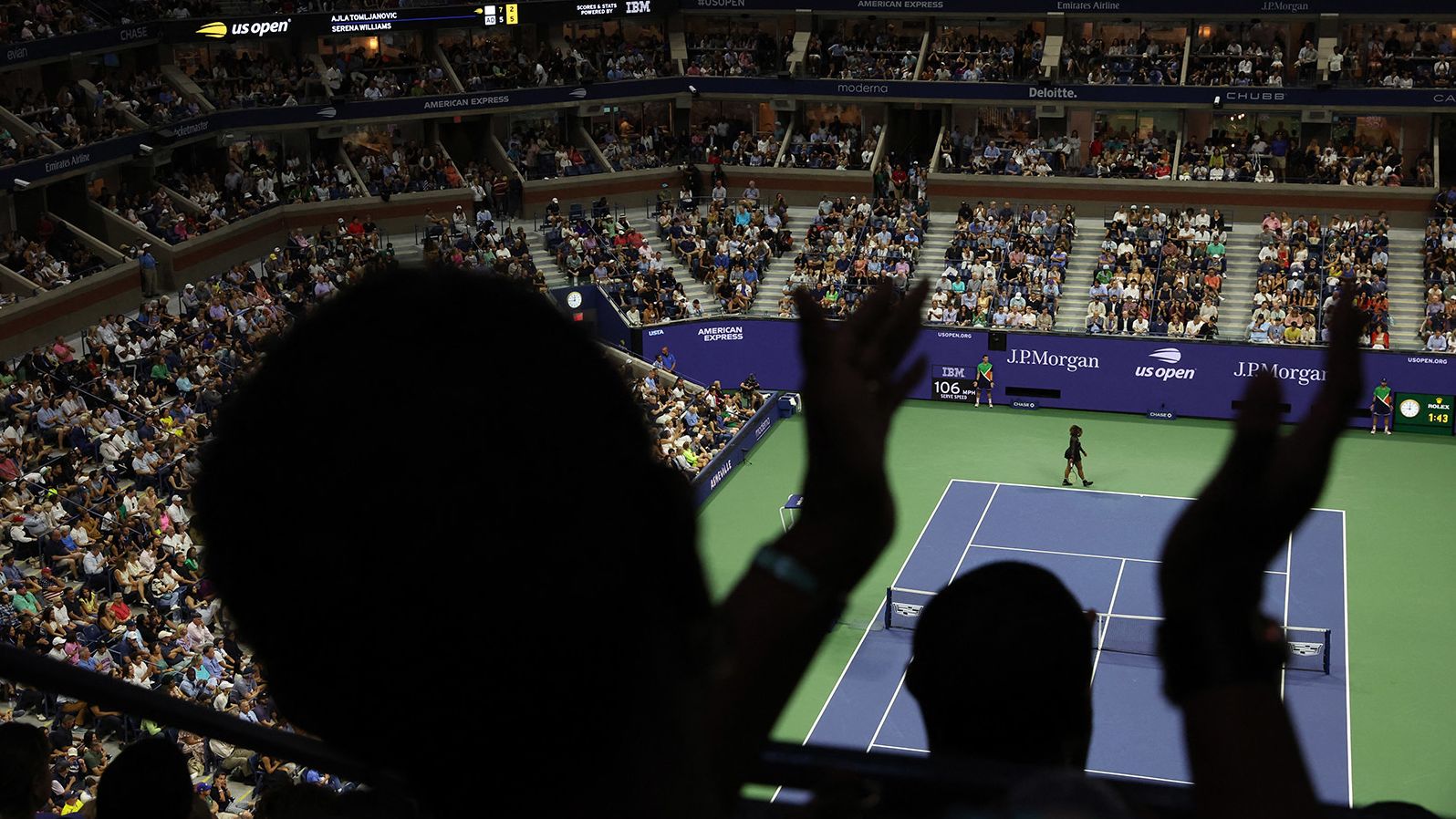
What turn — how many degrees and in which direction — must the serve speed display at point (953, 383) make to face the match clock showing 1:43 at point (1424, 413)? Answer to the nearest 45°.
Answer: approximately 90° to its left

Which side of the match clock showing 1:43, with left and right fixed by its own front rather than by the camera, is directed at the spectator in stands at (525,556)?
front

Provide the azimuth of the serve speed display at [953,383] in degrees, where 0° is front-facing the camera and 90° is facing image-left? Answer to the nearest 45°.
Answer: approximately 0°

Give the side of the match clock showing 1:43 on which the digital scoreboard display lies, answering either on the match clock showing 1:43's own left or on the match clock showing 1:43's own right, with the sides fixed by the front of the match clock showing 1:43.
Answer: on the match clock showing 1:43's own right

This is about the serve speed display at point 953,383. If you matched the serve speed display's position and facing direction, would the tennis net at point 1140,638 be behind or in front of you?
in front

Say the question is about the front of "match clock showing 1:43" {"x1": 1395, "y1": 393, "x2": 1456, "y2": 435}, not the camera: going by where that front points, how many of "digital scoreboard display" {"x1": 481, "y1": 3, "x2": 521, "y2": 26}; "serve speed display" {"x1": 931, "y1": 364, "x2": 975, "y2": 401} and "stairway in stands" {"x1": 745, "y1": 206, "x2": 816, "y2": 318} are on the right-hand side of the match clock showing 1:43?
3

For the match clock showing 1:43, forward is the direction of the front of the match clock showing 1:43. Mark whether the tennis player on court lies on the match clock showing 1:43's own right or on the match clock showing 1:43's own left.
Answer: on the match clock showing 1:43's own right

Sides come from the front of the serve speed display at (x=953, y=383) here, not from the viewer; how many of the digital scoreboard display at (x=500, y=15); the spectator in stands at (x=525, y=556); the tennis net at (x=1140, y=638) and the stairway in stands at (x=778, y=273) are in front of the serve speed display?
2

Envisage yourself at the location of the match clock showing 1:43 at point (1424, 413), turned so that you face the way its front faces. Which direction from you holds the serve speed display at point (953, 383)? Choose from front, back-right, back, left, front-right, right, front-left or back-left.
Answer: right

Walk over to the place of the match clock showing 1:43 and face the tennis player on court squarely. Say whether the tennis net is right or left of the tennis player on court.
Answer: left

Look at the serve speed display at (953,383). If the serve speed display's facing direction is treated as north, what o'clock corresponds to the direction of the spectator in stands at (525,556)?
The spectator in stands is roughly at 12 o'clock from the serve speed display.

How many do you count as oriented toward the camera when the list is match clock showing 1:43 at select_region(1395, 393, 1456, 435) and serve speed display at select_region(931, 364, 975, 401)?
2
